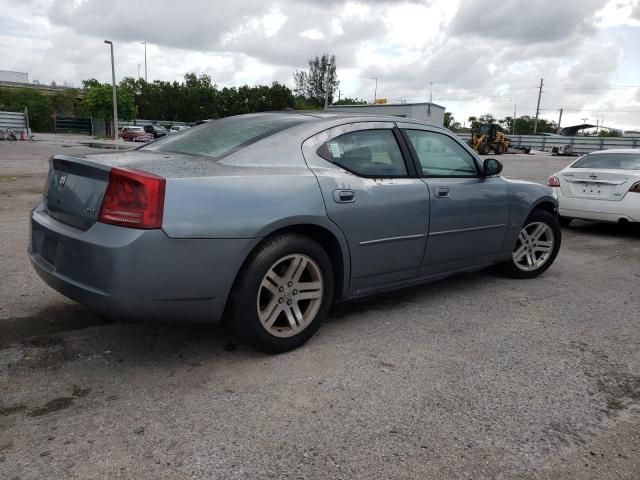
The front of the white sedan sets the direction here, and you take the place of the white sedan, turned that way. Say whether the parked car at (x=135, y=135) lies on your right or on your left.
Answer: on your left

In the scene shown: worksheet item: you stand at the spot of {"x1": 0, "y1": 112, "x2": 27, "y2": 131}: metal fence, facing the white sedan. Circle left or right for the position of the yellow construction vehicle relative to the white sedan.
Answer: left

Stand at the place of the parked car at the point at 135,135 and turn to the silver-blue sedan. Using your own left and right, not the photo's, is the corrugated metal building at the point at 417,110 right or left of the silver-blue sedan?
left

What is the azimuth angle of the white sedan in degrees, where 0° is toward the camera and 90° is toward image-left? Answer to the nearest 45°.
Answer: approximately 225°

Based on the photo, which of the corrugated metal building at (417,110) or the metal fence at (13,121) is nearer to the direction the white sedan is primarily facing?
the corrugated metal building

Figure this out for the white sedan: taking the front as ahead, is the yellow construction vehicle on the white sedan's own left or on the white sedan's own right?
on the white sedan's own left

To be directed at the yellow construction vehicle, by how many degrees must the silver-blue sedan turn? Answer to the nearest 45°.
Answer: approximately 45° to its left

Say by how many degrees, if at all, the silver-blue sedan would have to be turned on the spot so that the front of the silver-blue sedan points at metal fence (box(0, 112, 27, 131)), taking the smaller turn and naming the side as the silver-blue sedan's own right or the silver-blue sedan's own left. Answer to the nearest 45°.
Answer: approximately 90° to the silver-blue sedan's own left

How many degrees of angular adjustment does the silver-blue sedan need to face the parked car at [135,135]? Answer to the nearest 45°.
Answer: approximately 45° to its left

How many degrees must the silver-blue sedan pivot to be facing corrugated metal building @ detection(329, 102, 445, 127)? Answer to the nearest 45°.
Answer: approximately 45° to its left

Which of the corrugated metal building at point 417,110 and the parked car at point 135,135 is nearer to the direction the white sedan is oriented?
the corrugated metal building

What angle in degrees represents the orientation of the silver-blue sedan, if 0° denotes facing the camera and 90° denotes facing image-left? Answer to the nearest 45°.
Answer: approximately 225°
